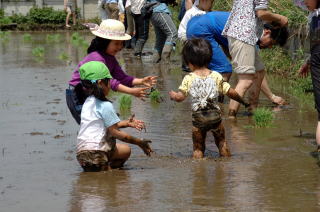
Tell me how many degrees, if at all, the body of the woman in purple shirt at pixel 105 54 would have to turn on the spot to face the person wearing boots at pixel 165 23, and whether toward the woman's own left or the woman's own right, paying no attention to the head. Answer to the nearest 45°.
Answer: approximately 90° to the woman's own left

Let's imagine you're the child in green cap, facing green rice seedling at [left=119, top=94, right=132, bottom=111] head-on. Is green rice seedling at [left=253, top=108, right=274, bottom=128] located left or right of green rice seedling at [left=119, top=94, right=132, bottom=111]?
right

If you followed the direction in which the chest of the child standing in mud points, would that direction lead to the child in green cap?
no

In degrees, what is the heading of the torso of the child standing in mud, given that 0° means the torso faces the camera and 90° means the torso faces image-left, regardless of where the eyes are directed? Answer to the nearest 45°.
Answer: approximately 180°

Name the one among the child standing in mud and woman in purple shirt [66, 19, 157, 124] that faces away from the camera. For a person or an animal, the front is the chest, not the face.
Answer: the child standing in mud

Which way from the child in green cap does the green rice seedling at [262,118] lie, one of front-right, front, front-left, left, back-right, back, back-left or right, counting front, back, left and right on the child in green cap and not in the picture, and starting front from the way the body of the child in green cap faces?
front

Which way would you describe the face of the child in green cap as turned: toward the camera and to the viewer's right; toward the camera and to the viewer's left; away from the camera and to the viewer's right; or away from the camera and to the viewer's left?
away from the camera and to the viewer's right

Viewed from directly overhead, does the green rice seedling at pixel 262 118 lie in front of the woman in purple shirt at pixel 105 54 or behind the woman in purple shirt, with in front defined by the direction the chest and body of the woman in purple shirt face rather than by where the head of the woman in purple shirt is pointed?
in front

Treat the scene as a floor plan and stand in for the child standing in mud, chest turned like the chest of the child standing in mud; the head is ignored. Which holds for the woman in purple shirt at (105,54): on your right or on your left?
on your left

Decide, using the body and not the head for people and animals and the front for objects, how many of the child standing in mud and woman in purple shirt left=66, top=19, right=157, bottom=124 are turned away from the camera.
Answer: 1

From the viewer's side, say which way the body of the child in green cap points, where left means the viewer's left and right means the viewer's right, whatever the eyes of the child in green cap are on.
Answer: facing away from the viewer and to the right of the viewer

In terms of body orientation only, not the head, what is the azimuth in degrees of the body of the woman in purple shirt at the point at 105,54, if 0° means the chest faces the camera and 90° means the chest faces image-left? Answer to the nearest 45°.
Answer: approximately 270°

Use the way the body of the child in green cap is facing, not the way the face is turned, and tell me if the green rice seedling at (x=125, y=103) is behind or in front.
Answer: in front
